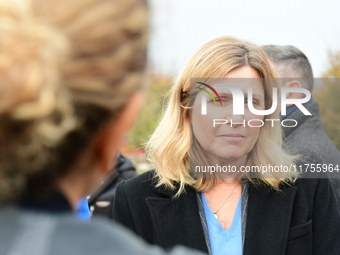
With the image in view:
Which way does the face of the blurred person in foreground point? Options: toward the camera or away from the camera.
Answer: away from the camera

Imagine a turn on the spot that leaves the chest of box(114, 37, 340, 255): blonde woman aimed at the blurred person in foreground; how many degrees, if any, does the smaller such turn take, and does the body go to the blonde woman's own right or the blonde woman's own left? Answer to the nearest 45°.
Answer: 0° — they already face them

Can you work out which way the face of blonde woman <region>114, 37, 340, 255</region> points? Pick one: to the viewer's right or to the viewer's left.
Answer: to the viewer's left

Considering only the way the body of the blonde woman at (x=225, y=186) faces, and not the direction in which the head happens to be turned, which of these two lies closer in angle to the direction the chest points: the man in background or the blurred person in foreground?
the blurred person in foreground

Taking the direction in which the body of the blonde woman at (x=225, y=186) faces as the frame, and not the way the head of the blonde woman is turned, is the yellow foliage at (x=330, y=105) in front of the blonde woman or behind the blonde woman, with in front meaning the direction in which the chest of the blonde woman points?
behind

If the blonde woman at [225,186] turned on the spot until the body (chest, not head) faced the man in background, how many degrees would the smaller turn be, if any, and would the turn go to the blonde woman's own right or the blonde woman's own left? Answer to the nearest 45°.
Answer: approximately 135° to the blonde woman's own left

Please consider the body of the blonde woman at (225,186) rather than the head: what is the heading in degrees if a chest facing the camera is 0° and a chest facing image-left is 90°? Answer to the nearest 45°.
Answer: approximately 0°

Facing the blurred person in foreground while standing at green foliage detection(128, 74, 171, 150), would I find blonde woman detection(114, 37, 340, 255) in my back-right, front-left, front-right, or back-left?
front-left

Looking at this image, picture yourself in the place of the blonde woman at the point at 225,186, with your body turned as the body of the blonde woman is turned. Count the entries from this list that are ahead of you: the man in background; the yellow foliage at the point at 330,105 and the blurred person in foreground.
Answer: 1
